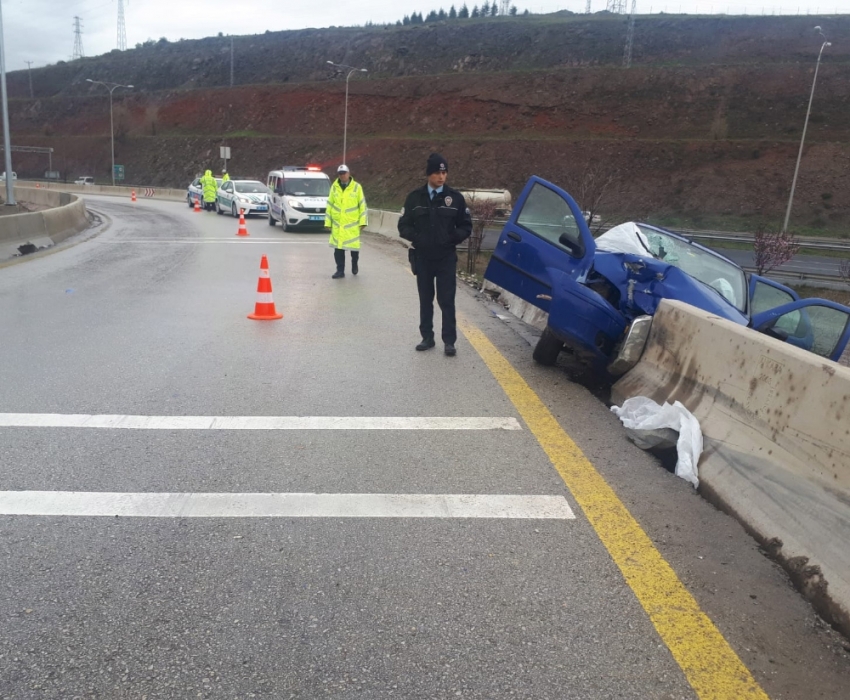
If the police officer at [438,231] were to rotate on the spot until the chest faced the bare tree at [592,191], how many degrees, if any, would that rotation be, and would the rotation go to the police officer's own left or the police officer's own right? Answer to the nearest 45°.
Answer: approximately 180°

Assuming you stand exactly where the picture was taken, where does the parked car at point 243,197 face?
facing the viewer and to the right of the viewer

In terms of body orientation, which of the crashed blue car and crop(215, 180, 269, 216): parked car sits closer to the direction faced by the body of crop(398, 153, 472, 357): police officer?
the crashed blue car

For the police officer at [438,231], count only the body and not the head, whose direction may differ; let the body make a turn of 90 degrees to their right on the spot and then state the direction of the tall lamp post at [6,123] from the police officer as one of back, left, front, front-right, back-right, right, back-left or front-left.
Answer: front-right

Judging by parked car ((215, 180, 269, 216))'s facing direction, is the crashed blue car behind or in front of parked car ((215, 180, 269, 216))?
in front

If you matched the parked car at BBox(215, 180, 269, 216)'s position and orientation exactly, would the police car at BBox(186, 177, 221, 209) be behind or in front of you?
behind

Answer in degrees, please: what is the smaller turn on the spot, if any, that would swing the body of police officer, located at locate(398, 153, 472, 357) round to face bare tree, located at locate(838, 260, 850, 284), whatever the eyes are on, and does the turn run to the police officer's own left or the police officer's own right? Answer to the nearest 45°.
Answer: approximately 135° to the police officer's own left

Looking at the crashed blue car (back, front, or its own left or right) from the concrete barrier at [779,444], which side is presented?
front

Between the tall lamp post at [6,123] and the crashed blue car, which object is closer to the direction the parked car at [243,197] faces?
the crashed blue car
